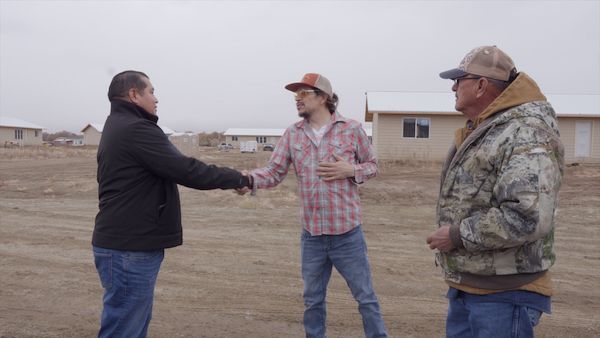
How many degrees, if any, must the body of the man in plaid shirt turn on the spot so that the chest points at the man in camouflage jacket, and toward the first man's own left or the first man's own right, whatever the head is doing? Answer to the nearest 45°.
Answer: approximately 90° to the first man's own left

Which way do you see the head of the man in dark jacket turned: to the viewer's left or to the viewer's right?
to the viewer's right

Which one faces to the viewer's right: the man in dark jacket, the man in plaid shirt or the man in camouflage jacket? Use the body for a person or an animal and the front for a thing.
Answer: the man in dark jacket

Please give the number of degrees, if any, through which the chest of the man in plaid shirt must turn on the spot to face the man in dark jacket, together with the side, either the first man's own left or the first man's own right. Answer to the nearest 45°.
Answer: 0° — they already face them

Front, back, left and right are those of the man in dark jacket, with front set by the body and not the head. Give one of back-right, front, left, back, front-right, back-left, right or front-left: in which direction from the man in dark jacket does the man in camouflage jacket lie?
front-right

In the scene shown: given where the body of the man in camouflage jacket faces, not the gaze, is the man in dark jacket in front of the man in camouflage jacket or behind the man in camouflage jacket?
in front

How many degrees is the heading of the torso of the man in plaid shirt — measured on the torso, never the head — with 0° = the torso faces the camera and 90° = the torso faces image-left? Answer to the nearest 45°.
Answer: approximately 45°

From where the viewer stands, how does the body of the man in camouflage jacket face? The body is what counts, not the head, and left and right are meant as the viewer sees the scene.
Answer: facing to the left of the viewer

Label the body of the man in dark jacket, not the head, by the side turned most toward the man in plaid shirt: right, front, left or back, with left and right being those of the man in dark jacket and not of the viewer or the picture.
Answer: front

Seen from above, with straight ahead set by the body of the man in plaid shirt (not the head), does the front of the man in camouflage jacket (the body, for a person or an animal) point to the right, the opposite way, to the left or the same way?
to the right

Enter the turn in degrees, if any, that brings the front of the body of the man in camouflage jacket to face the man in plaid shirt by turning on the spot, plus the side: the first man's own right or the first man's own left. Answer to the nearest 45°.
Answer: approximately 45° to the first man's own right

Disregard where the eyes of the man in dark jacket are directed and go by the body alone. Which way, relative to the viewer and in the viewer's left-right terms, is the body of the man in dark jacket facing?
facing to the right of the viewer

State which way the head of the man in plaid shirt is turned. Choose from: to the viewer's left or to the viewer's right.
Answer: to the viewer's left

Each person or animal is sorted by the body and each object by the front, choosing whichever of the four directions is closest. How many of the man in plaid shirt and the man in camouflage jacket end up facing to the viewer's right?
0
